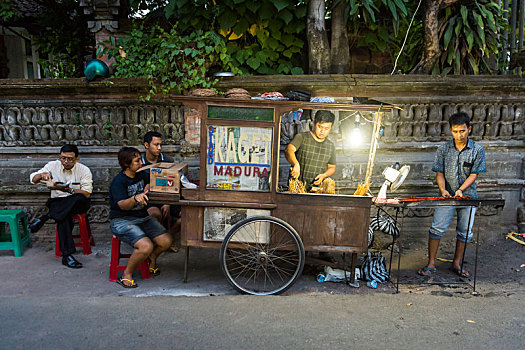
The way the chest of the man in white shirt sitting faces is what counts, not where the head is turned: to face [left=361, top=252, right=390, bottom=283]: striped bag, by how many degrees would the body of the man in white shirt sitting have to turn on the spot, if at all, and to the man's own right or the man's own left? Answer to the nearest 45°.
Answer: approximately 45° to the man's own left

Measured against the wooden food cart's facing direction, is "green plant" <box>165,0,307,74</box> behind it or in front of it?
behind

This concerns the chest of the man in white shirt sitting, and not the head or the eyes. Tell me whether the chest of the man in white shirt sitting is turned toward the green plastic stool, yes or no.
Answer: no

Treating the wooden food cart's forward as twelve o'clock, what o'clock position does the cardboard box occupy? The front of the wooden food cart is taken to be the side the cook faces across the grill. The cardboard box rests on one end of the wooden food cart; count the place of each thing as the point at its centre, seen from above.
The cardboard box is roughly at 3 o'clock from the wooden food cart.

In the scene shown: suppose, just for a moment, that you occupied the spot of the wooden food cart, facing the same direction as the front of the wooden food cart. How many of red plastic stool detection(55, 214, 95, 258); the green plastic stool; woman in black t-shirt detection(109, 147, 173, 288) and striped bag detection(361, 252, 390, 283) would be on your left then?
1

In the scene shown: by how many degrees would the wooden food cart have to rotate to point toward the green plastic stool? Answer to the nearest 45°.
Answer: approximately 90° to its right

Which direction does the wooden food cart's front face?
toward the camera

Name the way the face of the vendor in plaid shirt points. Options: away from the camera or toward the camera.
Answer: toward the camera

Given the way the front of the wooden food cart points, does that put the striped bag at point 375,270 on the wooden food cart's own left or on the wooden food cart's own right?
on the wooden food cart's own left

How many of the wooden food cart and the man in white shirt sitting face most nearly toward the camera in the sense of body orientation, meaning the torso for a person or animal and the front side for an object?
2

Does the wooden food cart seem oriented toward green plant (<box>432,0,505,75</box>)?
no
